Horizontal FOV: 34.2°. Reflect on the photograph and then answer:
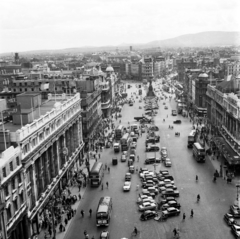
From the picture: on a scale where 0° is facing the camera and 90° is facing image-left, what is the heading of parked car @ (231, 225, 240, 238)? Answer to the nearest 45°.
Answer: approximately 315°

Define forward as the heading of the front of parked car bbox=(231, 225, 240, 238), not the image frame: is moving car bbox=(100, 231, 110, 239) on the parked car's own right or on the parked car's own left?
on the parked car's own right
